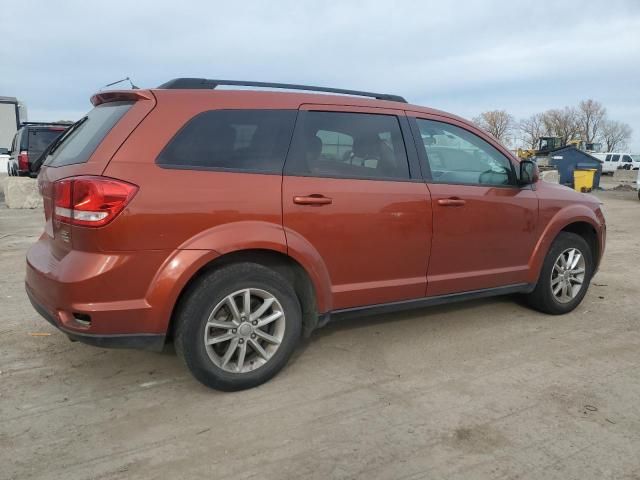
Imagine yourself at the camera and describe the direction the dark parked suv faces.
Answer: facing away from the viewer

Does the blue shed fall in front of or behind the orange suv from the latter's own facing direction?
in front

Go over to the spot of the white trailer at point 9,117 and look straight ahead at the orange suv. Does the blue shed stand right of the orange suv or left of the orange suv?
left

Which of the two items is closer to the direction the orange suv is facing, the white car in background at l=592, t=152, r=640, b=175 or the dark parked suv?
the white car in background

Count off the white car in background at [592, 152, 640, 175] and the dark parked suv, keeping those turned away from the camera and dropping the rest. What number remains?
1

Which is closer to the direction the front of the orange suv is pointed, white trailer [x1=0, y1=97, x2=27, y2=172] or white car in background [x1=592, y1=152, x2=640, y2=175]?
the white car in background

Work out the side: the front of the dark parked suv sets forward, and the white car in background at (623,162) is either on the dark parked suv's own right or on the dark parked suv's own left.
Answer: on the dark parked suv's own right

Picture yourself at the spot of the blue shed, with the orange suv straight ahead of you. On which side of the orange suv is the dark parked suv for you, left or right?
right

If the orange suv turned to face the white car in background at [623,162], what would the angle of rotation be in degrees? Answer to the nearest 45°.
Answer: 0° — it already faces it

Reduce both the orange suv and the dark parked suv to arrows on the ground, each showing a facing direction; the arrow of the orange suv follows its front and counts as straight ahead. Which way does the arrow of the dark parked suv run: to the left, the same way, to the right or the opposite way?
to the left

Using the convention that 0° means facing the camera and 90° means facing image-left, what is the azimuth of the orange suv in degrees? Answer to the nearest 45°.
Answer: approximately 225°

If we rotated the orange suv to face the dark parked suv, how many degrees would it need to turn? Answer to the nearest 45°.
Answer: approximately 90° to its left
